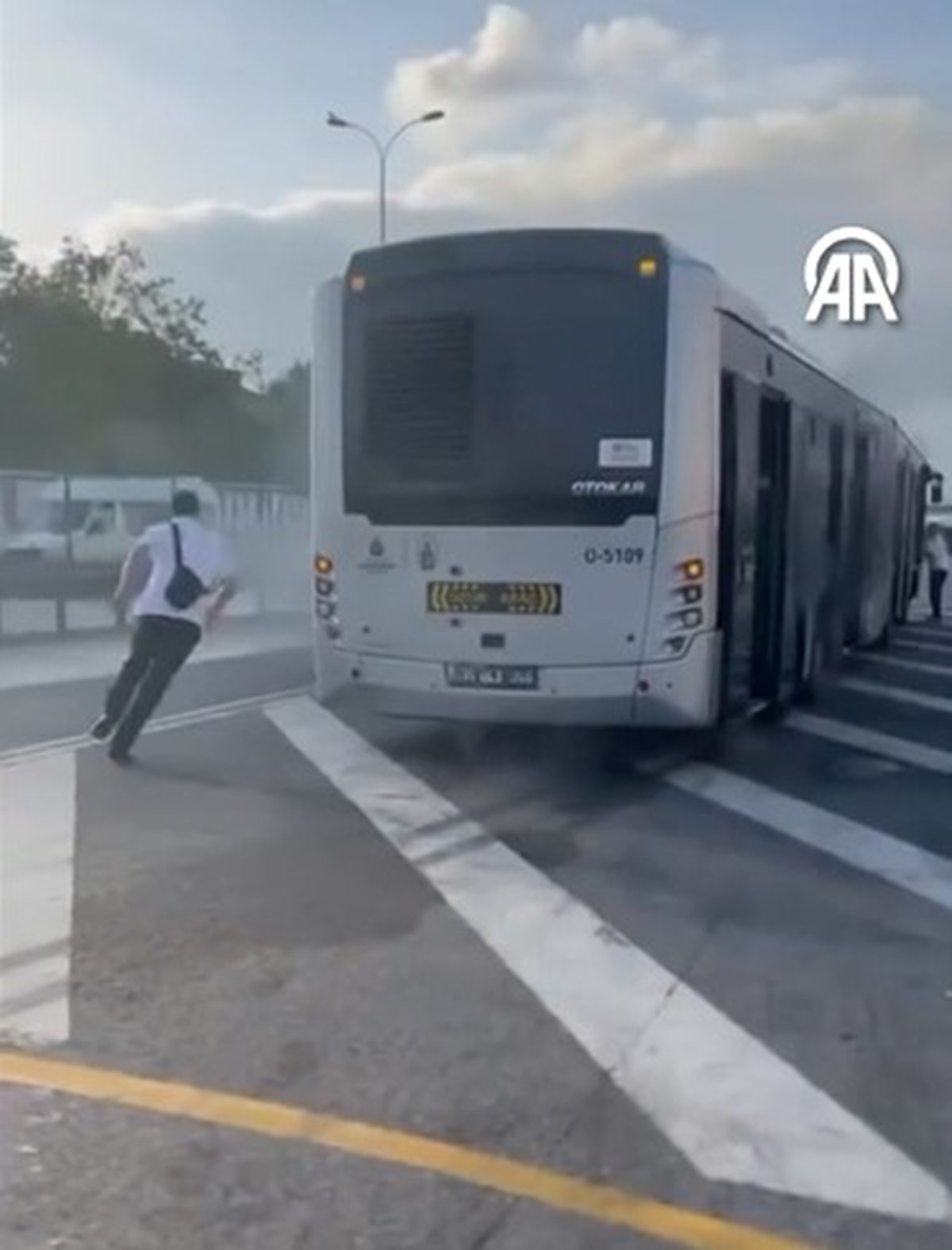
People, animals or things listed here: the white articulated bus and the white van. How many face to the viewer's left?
1

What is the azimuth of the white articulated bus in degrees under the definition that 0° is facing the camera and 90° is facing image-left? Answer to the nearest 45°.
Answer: approximately 225°

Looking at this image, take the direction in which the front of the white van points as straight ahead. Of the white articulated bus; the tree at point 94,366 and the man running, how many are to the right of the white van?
1

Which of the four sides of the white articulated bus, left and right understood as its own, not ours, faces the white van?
left

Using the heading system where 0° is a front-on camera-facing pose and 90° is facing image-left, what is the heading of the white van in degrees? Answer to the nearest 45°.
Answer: approximately 90°

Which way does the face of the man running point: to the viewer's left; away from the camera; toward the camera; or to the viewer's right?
away from the camera

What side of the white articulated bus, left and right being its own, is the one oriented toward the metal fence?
left

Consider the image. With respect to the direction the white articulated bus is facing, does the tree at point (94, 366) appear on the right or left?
on its left

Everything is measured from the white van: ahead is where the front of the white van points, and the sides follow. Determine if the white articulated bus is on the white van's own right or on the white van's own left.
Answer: on the white van's own left

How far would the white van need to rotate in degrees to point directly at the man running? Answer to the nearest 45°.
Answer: approximately 90° to its left
